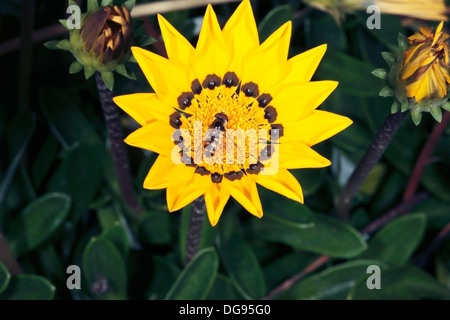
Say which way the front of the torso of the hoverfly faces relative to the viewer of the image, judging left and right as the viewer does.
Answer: facing away from the viewer

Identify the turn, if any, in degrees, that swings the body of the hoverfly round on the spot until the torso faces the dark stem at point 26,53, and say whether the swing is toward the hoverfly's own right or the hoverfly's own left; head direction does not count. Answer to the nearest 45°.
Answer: approximately 45° to the hoverfly's own left

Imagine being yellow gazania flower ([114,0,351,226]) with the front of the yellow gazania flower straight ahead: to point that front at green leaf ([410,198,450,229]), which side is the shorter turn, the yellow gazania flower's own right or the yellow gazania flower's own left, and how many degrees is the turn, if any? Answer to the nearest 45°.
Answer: approximately 135° to the yellow gazania flower's own left

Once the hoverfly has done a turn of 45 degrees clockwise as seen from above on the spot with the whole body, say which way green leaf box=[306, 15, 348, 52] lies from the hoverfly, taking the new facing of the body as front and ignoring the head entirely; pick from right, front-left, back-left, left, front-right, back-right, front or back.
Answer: front

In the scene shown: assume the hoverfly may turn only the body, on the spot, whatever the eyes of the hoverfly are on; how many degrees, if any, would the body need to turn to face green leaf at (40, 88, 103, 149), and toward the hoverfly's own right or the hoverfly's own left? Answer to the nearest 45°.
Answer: approximately 45° to the hoverfly's own left

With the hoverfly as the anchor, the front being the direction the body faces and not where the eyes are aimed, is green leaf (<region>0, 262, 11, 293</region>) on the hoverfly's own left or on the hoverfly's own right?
on the hoverfly's own left

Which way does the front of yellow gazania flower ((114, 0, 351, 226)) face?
toward the camera
